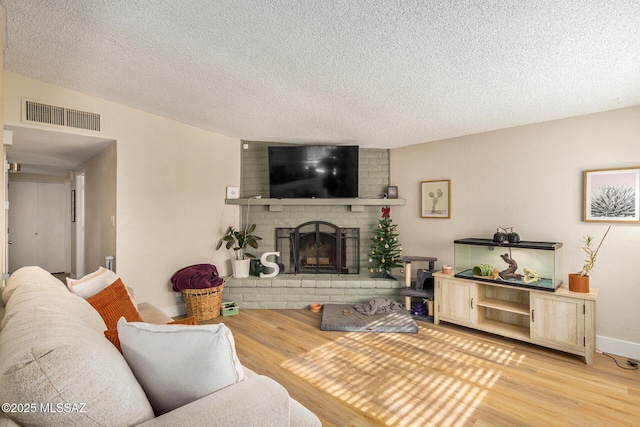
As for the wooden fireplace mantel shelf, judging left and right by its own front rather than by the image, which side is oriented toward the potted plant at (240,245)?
right

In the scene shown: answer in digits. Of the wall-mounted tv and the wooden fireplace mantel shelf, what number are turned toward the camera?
2

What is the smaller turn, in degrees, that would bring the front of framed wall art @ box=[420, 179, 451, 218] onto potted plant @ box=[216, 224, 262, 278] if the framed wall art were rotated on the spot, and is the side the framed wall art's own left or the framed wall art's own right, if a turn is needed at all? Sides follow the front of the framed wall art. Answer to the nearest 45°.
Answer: approximately 45° to the framed wall art's own right

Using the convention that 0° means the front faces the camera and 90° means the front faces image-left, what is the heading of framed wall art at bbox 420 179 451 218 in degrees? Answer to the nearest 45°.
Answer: approximately 45°

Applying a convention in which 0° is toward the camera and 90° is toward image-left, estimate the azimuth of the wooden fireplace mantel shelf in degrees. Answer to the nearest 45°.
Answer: approximately 0°

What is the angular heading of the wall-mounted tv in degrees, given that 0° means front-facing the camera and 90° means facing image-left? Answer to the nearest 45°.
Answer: approximately 0°

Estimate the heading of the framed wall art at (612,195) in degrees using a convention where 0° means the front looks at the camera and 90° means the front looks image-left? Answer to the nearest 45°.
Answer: approximately 45°

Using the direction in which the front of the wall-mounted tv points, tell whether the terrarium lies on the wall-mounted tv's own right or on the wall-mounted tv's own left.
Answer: on the wall-mounted tv's own left

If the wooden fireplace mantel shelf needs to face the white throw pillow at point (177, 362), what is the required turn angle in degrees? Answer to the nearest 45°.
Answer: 0° — it already faces it
